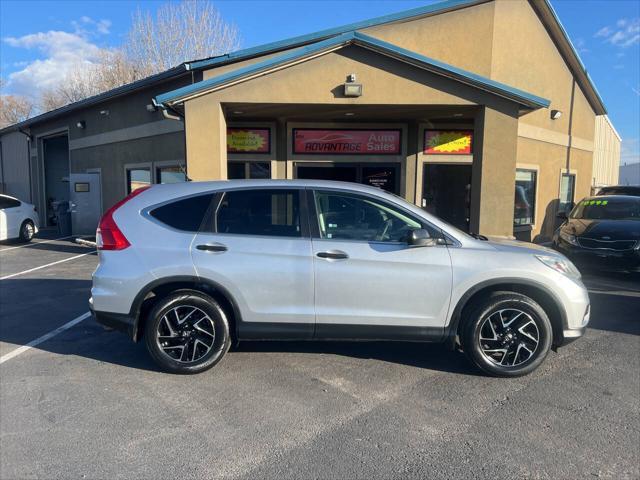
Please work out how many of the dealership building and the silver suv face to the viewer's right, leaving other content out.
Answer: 1

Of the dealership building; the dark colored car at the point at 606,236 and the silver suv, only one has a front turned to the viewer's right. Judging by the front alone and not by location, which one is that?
the silver suv

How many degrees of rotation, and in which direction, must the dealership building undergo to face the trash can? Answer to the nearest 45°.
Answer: approximately 90° to its right

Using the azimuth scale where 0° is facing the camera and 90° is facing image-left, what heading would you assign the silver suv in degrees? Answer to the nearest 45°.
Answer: approximately 270°

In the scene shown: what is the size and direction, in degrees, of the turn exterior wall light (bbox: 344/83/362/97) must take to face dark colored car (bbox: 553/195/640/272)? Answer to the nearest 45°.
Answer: approximately 90° to its left

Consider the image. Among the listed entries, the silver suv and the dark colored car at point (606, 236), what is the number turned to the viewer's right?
1

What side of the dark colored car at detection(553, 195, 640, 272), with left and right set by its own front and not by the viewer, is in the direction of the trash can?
right

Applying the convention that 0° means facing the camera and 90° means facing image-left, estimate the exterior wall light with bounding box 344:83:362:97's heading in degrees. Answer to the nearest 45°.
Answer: approximately 0°
